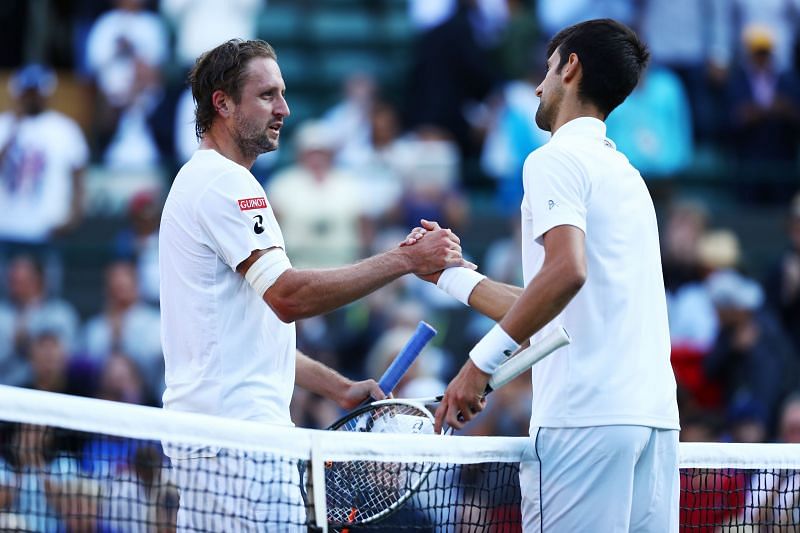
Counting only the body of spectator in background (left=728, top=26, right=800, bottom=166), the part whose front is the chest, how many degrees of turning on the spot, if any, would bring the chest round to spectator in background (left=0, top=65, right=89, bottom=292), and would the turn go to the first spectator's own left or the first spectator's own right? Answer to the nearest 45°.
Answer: approximately 45° to the first spectator's own right

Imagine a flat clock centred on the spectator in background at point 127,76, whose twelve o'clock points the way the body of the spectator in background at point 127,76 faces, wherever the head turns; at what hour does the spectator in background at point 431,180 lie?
the spectator in background at point 431,180 is roughly at 10 o'clock from the spectator in background at point 127,76.

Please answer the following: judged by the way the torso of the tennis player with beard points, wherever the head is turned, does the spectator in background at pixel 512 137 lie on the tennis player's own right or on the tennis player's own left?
on the tennis player's own left

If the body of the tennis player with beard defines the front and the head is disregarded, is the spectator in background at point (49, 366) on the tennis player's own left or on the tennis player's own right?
on the tennis player's own left

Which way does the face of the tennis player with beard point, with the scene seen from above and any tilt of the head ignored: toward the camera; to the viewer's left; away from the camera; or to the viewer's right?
to the viewer's right

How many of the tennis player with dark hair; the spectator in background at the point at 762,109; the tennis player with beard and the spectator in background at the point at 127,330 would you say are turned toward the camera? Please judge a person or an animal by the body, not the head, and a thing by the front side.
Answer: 2

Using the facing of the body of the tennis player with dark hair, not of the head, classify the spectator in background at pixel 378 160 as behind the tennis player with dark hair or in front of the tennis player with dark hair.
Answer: in front

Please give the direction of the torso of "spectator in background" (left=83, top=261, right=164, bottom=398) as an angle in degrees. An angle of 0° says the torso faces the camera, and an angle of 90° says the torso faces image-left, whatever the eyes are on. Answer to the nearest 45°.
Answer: approximately 0°

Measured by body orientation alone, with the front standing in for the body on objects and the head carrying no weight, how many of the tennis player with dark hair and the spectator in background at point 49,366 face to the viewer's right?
0

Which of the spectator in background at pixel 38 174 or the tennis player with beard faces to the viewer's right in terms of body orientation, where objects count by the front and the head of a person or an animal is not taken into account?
the tennis player with beard
